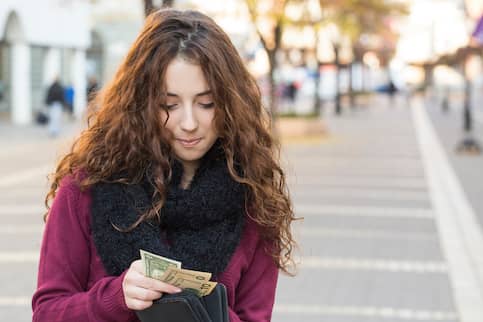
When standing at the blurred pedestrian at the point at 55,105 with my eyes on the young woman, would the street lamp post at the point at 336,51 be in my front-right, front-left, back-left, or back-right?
back-left

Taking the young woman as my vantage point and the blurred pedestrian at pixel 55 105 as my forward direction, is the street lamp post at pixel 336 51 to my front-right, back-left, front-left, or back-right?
front-right

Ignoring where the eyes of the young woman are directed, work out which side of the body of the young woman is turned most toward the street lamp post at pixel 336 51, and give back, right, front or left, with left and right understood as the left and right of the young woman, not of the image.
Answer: back

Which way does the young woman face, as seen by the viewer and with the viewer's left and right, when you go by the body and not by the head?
facing the viewer

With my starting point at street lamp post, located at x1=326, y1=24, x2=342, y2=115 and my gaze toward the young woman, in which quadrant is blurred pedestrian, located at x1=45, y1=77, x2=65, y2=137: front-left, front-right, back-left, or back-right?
front-right

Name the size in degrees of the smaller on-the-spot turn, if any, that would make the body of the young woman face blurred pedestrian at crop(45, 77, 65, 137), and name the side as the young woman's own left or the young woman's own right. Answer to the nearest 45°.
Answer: approximately 180°
